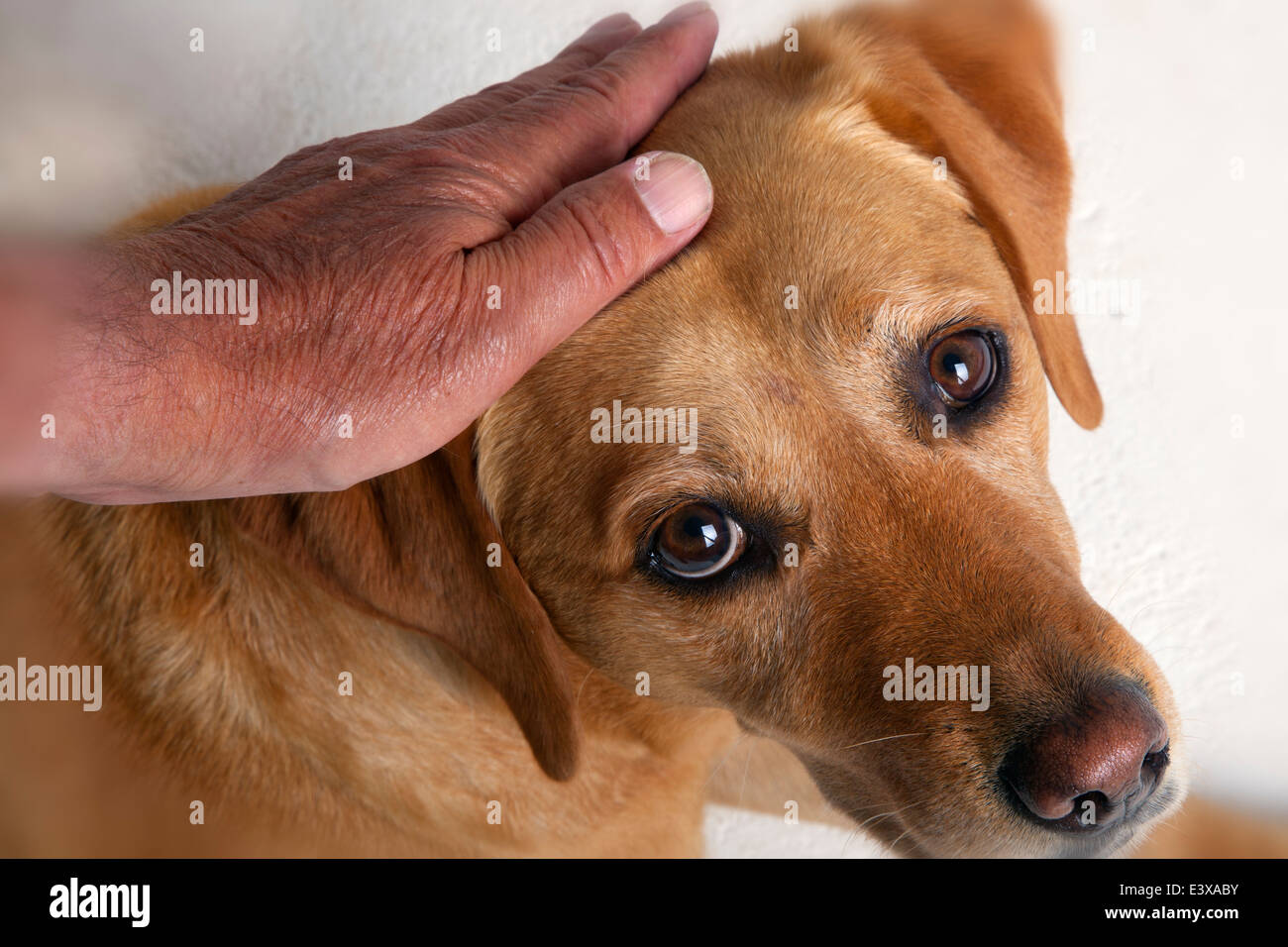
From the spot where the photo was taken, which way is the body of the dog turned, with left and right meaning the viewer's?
facing the viewer and to the right of the viewer
